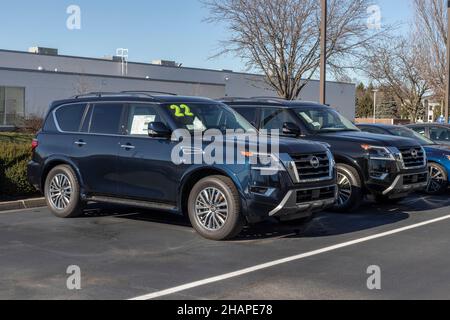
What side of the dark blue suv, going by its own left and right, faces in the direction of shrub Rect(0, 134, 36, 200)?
back

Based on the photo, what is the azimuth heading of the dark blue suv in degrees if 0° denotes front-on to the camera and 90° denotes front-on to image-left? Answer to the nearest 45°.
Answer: approximately 315°
